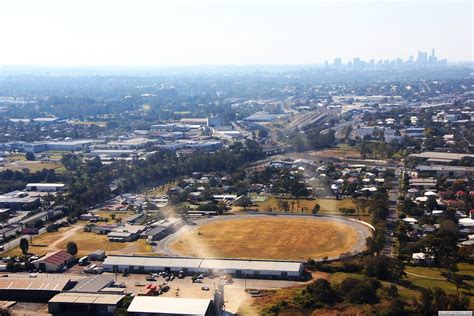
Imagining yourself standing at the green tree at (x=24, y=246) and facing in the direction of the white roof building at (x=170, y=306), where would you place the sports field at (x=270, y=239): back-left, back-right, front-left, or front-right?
front-left

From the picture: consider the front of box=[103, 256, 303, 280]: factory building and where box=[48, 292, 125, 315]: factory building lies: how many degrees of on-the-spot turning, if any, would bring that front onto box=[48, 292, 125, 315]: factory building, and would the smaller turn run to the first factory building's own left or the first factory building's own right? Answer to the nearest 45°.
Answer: approximately 45° to the first factory building's own right

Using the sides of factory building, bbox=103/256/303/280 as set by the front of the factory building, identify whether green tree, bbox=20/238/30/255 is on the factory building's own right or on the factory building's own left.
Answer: on the factory building's own right

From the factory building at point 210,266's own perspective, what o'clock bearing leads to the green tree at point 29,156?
The green tree is roughly at 5 o'clock from the factory building.

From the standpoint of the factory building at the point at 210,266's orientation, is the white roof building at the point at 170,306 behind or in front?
in front

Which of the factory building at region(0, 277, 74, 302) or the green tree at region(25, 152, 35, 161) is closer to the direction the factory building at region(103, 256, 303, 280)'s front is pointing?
the factory building

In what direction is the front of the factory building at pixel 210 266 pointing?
toward the camera

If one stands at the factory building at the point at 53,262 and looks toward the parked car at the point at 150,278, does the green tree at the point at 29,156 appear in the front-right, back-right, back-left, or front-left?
back-left

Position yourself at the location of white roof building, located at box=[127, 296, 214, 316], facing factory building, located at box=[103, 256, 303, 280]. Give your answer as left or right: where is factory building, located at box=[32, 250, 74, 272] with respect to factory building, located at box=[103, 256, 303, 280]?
left

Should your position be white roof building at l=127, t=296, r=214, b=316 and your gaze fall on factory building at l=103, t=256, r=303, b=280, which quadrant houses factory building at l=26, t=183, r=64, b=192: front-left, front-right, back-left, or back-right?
front-left

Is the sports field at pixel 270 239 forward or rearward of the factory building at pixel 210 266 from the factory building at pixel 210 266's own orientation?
rearward

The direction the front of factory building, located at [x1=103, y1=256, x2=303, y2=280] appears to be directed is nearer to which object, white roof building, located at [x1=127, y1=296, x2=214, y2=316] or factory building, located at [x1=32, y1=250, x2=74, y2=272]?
the white roof building

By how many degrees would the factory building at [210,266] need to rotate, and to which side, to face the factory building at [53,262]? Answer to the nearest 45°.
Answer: approximately 90° to its right

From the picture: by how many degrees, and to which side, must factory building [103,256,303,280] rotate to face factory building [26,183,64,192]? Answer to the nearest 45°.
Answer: approximately 135° to its right
